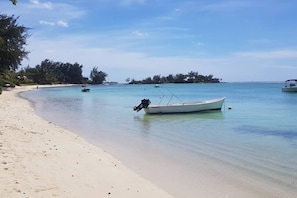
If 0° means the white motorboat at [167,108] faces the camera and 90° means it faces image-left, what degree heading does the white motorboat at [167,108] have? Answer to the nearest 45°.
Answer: approximately 270°
